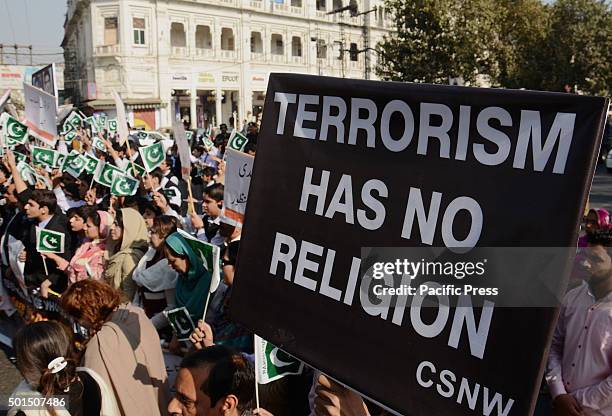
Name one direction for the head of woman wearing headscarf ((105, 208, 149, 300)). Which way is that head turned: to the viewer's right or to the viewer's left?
to the viewer's left

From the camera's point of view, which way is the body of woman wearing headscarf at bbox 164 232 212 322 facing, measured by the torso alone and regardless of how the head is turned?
to the viewer's left

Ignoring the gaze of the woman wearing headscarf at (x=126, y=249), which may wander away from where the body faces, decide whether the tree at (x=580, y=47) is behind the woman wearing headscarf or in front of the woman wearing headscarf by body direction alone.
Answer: behind

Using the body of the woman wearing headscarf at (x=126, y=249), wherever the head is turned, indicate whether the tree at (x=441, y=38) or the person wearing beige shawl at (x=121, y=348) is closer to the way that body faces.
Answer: the person wearing beige shawl

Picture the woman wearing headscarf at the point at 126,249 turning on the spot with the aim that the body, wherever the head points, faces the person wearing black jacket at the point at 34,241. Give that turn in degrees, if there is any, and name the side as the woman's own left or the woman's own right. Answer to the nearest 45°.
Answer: approximately 45° to the woman's own right
